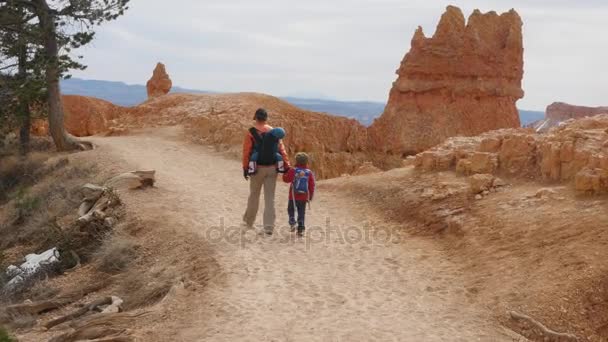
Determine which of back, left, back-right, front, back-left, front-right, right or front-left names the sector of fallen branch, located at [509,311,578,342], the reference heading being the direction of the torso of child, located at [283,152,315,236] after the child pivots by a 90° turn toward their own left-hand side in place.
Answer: back-left

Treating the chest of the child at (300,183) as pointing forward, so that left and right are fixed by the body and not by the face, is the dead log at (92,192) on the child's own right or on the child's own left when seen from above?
on the child's own left

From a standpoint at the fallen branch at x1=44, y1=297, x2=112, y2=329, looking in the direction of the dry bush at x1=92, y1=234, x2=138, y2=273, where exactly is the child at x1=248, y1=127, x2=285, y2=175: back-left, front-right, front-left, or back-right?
front-right

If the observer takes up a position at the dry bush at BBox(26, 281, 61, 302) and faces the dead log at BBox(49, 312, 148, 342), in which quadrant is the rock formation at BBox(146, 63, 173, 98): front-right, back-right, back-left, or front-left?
back-left

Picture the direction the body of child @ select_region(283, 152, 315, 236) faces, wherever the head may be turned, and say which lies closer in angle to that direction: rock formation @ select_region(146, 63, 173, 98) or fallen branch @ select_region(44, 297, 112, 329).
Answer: the rock formation

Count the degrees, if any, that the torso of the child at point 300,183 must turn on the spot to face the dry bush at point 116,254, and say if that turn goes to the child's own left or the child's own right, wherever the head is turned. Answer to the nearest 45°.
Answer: approximately 90° to the child's own left

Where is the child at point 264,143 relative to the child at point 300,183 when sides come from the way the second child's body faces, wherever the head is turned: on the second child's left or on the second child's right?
on the second child's left

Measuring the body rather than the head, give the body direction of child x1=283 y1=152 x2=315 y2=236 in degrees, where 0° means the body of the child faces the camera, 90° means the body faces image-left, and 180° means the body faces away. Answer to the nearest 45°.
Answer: approximately 180°

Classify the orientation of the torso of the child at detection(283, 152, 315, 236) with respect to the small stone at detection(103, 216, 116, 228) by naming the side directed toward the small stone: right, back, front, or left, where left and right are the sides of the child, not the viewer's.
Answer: left

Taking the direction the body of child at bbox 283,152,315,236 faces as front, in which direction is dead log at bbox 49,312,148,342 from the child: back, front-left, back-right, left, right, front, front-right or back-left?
back-left

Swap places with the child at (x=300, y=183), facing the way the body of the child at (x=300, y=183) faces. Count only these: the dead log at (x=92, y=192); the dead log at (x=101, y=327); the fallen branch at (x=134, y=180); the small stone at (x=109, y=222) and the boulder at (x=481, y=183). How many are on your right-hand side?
1

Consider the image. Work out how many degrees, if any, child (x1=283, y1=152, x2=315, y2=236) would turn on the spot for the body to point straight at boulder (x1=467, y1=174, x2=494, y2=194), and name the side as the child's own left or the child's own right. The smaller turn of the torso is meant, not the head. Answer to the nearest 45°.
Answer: approximately 90° to the child's own right

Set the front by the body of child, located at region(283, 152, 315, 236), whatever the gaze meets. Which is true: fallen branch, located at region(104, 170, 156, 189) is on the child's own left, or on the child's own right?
on the child's own left

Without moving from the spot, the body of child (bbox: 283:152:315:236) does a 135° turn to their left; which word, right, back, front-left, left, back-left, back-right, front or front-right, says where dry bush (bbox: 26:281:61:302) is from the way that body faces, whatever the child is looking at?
front-right

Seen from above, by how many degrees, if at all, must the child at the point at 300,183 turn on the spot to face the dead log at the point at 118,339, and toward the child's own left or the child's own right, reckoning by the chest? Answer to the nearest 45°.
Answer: approximately 135° to the child's own left

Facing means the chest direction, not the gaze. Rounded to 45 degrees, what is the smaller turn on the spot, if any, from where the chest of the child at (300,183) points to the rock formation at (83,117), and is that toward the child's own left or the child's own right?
approximately 45° to the child's own left
